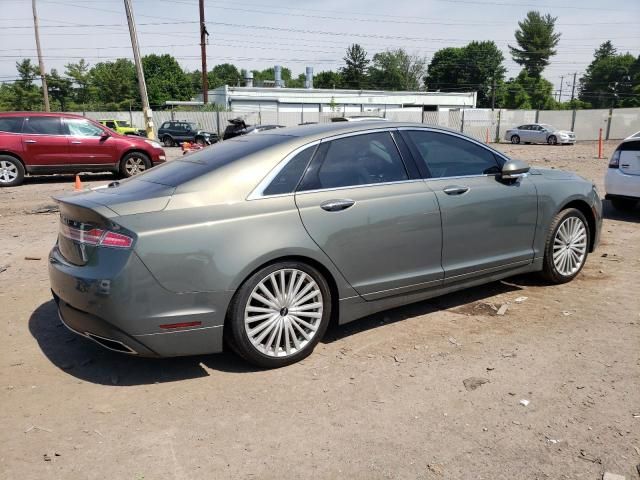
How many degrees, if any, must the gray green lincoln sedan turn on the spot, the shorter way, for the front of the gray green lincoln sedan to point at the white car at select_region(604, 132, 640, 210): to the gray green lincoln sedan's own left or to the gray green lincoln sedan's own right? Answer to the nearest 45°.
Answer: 0° — it already faces it

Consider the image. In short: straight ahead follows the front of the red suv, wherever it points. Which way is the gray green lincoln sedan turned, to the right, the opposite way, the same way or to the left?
the same way

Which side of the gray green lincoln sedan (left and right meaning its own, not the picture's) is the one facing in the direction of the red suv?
left

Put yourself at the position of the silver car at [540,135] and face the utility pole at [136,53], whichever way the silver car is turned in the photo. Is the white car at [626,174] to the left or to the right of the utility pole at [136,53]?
left

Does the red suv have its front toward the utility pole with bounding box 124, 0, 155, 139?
no

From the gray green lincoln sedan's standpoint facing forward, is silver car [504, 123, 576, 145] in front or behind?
in front

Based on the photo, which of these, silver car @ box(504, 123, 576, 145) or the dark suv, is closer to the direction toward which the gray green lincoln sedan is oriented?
the silver car

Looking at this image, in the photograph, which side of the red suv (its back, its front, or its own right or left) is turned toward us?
right

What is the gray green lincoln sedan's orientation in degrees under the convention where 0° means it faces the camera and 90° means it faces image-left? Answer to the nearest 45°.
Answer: approximately 225°

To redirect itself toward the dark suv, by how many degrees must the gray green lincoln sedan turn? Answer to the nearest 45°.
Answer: approximately 45° to its left

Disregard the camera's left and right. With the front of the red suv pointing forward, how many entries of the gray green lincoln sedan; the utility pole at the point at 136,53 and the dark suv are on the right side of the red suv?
1

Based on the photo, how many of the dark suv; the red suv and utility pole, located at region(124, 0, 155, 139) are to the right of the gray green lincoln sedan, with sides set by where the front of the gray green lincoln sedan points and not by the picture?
0

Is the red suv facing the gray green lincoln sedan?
no

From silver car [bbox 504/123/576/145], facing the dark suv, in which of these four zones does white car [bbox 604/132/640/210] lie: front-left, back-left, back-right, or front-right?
front-left

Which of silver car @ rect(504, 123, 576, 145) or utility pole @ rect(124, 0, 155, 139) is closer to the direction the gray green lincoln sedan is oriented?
the silver car

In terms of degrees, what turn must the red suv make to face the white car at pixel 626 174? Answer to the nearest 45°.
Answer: approximately 45° to its right
